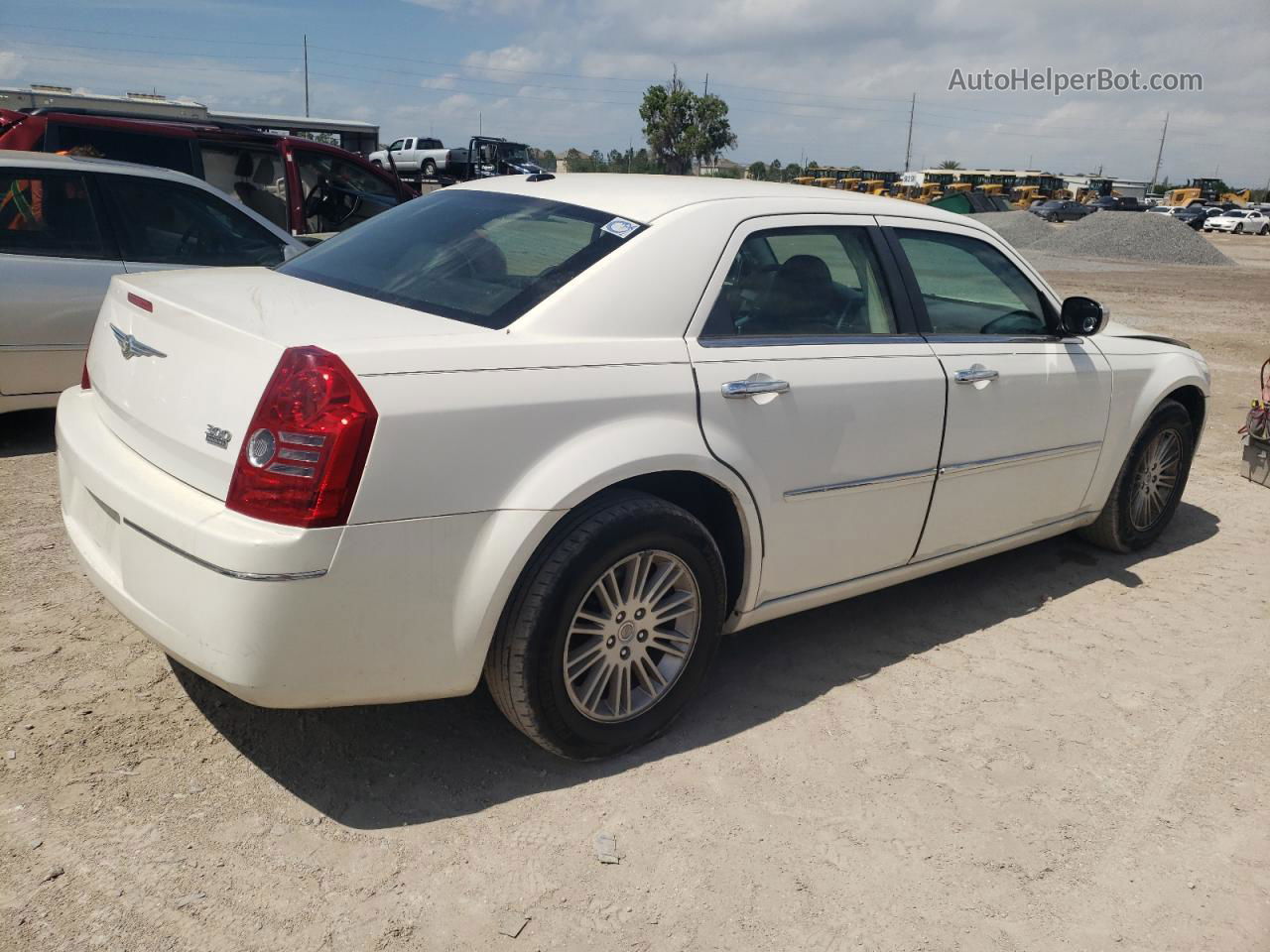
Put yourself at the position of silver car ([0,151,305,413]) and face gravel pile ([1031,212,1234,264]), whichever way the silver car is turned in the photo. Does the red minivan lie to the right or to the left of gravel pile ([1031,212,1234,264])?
left

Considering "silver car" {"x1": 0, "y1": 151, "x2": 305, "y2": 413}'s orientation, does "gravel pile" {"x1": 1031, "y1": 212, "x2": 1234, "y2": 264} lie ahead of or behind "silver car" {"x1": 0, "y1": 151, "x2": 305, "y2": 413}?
ahead

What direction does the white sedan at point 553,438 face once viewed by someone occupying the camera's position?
facing away from the viewer and to the right of the viewer

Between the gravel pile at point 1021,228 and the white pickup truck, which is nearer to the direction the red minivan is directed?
the gravel pile

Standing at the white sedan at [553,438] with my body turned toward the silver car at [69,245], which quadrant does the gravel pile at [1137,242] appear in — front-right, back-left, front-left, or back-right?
front-right

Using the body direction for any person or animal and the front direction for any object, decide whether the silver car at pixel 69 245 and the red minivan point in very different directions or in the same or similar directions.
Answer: same or similar directions

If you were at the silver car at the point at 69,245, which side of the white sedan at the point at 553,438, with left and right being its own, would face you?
left

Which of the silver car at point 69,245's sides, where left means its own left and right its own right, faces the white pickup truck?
left

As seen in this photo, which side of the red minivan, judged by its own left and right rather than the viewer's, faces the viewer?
right

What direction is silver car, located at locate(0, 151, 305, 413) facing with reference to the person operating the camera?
facing to the right of the viewer

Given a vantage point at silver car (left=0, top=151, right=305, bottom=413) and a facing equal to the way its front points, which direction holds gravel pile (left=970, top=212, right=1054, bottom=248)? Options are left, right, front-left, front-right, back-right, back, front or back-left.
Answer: front-left

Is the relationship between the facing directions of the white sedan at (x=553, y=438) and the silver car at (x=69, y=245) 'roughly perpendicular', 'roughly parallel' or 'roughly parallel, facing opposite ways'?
roughly parallel

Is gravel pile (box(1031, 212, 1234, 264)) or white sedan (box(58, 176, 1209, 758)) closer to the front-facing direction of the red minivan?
the gravel pile

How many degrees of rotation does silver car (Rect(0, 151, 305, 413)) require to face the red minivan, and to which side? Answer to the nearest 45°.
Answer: approximately 90° to its left

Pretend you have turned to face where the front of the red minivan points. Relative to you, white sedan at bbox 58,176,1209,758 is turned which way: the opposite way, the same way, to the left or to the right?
the same way

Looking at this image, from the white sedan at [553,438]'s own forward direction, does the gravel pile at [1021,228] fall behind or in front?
in front
